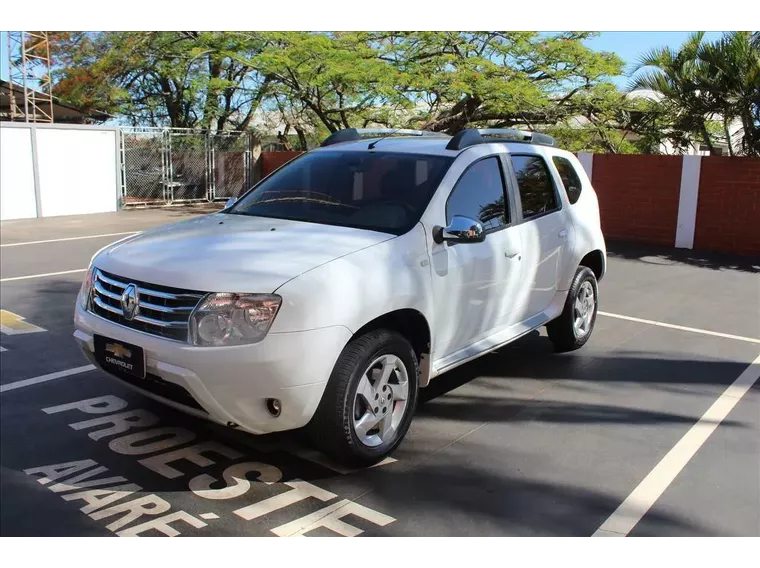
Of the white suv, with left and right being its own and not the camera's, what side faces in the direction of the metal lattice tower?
right

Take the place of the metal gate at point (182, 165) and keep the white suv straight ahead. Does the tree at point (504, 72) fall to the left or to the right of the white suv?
left

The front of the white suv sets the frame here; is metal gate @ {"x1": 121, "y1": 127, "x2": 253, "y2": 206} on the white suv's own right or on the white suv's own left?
on the white suv's own right

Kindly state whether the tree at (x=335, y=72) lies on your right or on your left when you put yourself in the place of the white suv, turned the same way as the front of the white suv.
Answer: on your right

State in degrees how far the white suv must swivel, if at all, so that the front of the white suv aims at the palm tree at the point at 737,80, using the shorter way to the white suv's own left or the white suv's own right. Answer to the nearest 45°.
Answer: approximately 180°

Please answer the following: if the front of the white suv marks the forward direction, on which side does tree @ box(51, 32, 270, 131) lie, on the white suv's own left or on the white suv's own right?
on the white suv's own right

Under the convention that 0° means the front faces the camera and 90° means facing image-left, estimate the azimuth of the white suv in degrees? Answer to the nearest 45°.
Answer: approximately 45°

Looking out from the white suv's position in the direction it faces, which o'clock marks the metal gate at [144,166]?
The metal gate is roughly at 4 o'clock from the white suv.

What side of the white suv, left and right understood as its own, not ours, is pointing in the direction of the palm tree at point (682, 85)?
back

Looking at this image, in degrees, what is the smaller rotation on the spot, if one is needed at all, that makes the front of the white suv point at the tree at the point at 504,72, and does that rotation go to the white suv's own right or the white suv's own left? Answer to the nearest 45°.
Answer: approximately 135° to the white suv's own right

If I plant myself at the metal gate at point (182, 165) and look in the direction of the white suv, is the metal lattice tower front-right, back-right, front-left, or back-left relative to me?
back-right
